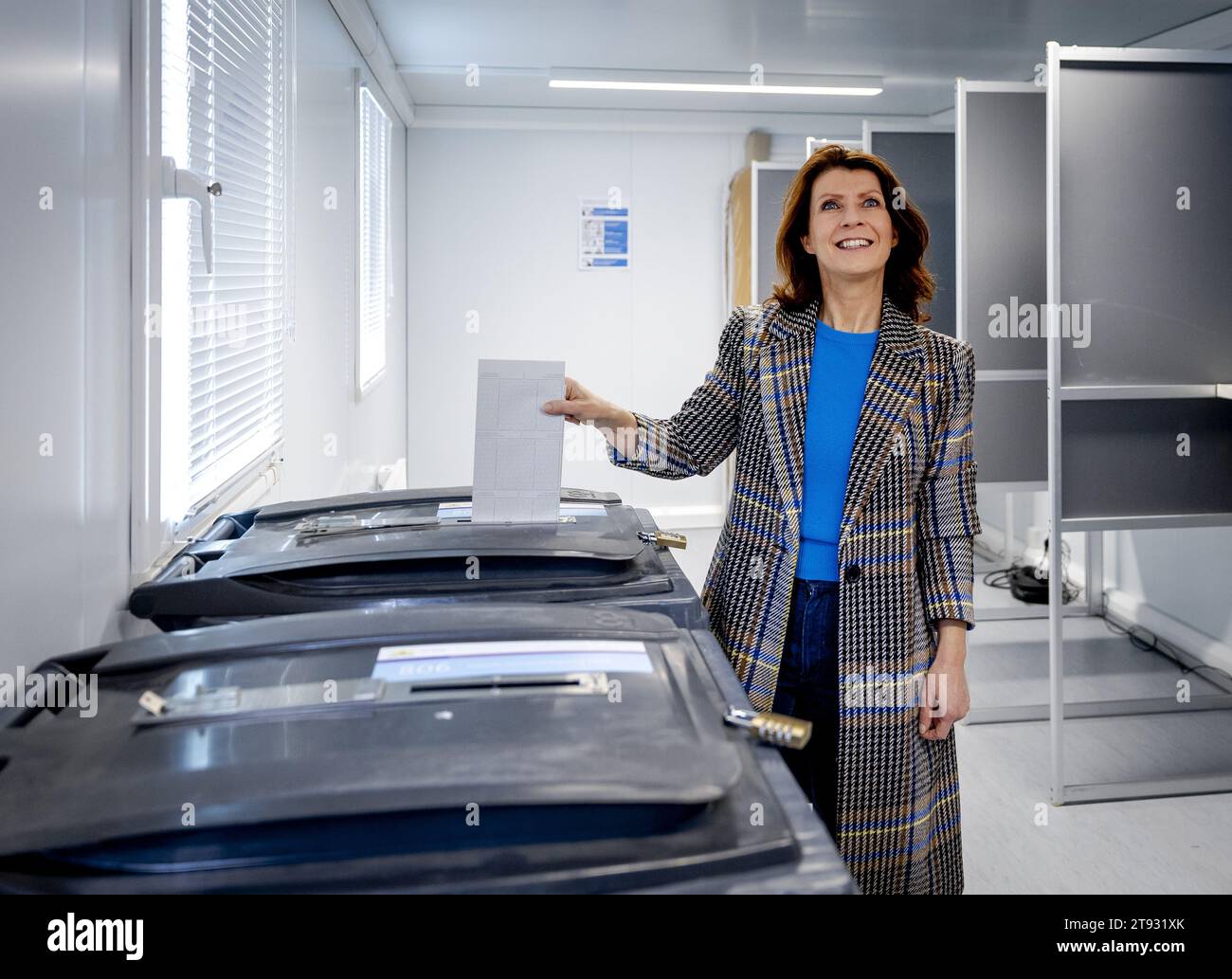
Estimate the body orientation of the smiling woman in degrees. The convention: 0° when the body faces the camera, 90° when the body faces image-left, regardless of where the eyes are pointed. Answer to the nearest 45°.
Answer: approximately 0°

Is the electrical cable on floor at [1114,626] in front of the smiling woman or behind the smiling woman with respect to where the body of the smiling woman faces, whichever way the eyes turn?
behind

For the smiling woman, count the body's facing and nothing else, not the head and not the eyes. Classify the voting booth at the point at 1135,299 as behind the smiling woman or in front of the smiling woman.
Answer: behind

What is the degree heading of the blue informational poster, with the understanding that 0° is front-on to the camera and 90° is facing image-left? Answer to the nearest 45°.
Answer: approximately 0°

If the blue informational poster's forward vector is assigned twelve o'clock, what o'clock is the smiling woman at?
The smiling woman is roughly at 12 o'clock from the blue informational poster.

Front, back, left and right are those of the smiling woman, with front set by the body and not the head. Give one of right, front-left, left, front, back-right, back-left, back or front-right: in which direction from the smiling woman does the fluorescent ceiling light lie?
back
